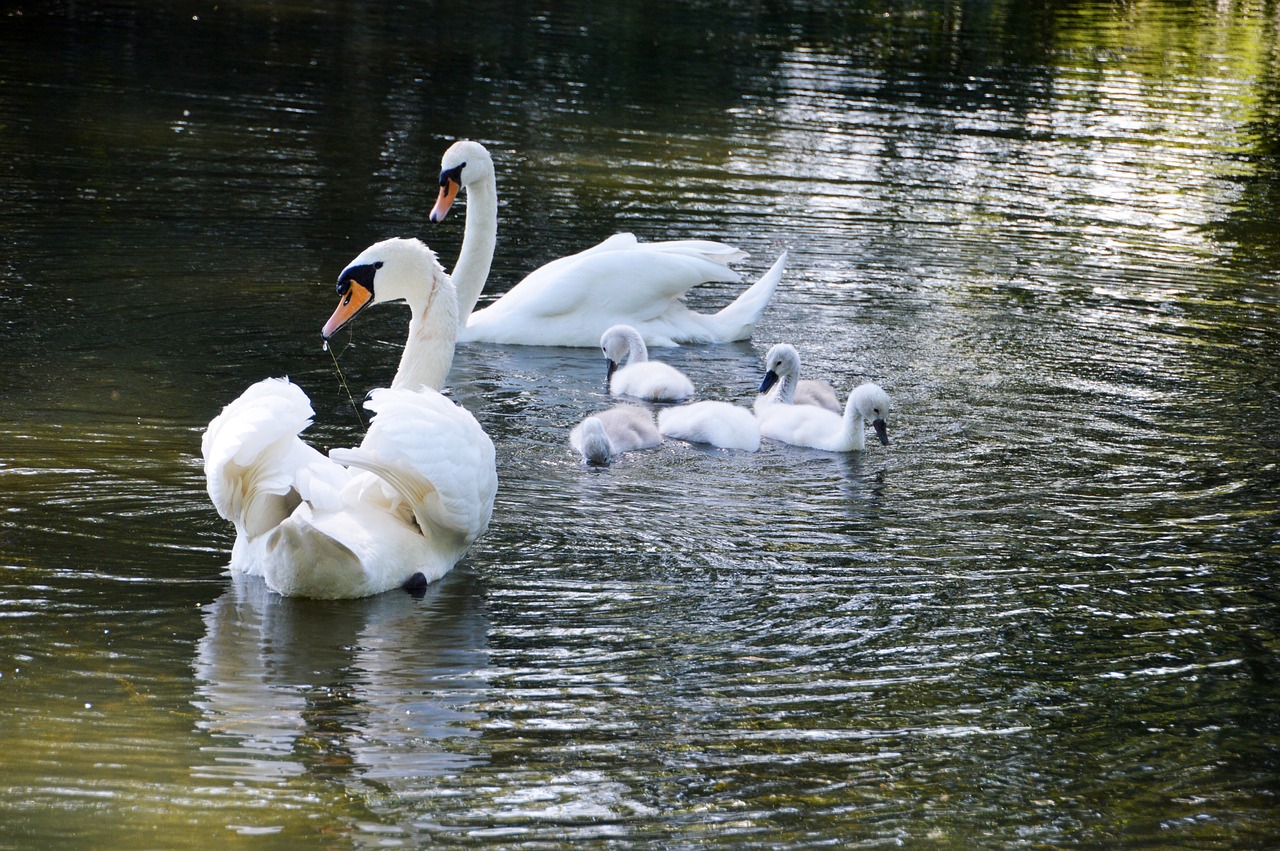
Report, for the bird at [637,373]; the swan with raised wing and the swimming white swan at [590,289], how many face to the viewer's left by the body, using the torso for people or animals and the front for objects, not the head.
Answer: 2

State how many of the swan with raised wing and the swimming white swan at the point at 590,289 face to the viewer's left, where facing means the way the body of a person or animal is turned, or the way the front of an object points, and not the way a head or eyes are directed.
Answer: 1

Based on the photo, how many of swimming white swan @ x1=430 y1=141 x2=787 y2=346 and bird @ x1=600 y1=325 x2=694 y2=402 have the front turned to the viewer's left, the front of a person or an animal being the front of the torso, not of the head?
2

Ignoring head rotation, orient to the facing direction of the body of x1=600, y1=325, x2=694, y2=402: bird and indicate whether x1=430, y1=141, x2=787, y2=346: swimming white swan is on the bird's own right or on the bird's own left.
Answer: on the bird's own right

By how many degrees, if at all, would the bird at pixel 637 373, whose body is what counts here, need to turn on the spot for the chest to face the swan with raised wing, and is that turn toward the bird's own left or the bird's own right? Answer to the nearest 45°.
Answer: approximately 90° to the bird's own left

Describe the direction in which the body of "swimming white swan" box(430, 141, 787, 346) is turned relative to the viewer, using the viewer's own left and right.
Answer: facing to the left of the viewer

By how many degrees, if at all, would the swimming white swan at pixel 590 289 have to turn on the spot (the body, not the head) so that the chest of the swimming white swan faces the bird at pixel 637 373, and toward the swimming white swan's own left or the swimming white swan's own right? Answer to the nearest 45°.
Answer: approximately 90° to the swimming white swan's own left

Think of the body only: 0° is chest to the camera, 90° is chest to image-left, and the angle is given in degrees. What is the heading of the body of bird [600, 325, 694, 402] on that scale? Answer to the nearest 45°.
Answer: approximately 90°
